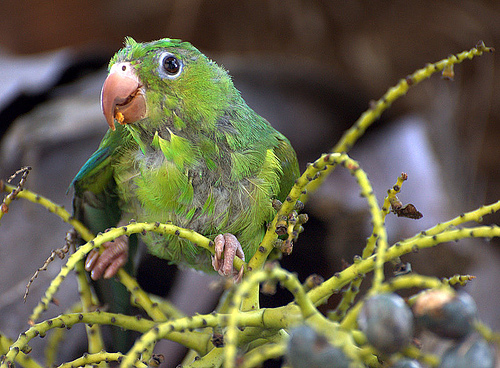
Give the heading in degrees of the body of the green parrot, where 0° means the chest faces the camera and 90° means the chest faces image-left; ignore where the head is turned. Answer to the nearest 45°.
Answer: approximately 45°
